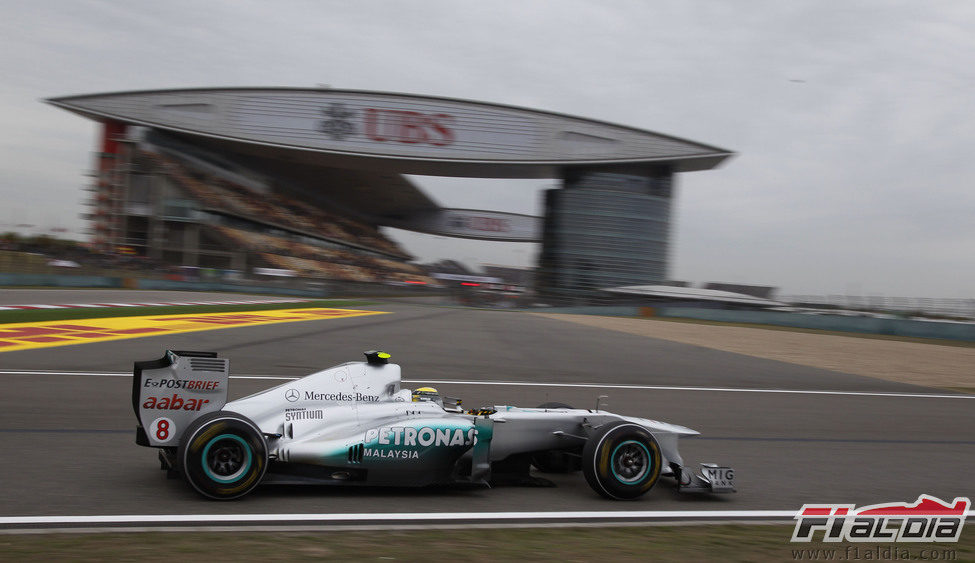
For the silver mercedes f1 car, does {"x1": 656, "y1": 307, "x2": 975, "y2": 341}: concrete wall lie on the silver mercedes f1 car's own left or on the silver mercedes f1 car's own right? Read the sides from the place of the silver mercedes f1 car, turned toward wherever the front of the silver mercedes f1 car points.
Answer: on the silver mercedes f1 car's own left

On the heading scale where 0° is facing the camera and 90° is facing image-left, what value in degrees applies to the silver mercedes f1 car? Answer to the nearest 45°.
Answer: approximately 270°
